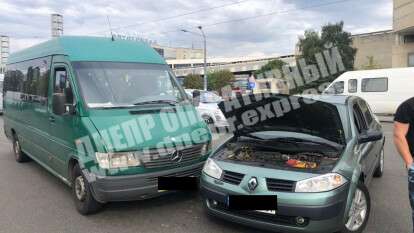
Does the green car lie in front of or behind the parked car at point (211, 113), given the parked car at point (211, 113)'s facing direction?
in front

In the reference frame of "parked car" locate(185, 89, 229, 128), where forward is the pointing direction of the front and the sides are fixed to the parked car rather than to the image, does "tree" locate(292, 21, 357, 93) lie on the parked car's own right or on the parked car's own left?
on the parked car's own left

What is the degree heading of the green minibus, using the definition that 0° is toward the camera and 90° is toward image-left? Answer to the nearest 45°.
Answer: approximately 315°

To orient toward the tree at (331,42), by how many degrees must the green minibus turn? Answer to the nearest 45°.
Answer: approximately 90° to its left

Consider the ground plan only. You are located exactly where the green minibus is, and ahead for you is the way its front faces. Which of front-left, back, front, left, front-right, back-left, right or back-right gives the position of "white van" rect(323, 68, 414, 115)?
left

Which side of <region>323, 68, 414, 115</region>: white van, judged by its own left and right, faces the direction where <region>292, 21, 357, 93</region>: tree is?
right

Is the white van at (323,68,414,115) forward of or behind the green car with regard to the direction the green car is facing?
behind

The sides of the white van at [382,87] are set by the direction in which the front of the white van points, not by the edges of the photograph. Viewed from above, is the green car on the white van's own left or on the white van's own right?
on the white van's own left

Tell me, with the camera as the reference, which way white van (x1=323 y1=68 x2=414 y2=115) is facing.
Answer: facing to the left of the viewer

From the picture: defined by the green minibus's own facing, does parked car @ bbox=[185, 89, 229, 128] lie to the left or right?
on its left
